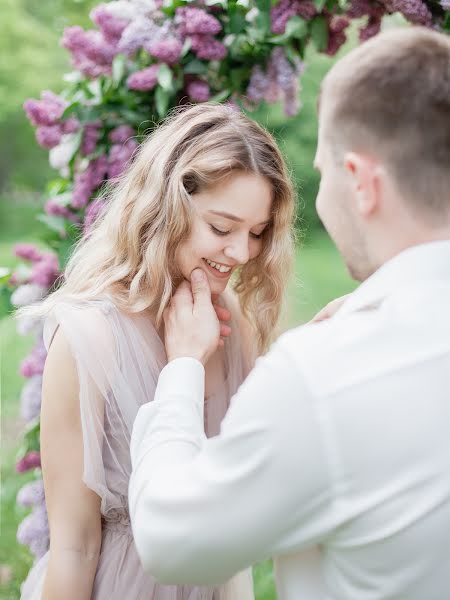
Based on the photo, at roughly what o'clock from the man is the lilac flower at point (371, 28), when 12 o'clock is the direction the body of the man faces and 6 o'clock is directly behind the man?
The lilac flower is roughly at 2 o'clock from the man.

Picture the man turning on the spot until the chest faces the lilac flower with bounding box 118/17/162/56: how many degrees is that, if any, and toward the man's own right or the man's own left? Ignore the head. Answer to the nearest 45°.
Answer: approximately 45° to the man's own right

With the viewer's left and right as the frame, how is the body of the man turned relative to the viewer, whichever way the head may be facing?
facing away from the viewer and to the left of the viewer

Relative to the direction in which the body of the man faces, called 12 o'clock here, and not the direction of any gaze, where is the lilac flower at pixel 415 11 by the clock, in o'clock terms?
The lilac flower is roughly at 2 o'clock from the man.

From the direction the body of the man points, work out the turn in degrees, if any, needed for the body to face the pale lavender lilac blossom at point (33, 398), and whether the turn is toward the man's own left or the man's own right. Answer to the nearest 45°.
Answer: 0° — they already face it

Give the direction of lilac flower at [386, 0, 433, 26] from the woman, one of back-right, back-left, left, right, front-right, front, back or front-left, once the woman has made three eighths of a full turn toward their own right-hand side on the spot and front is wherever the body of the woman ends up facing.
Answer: back-right

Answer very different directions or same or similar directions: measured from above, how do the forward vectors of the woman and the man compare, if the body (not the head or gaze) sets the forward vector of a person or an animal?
very different directions

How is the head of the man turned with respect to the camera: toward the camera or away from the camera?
away from the camera

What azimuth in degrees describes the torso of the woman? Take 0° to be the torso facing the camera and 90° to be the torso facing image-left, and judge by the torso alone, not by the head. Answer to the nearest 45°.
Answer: approximately 315°
